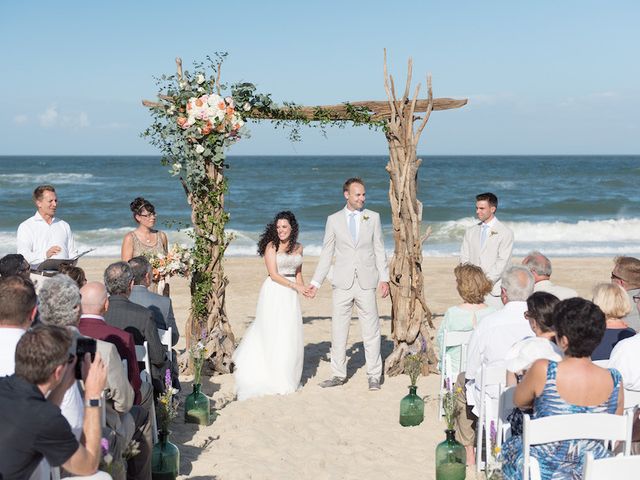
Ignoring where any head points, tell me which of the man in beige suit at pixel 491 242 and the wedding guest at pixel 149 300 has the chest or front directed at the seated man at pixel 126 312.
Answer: the man in beige suit

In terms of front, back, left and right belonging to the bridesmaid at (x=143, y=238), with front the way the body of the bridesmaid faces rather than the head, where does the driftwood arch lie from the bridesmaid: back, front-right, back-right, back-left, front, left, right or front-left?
front-left

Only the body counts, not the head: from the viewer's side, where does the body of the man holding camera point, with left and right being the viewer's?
facing away from the viewer and to the right of the viewer

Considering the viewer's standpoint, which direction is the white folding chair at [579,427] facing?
facing away from the viewer

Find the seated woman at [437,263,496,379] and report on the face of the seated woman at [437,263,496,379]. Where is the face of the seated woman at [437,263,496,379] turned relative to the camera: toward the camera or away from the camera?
away from the camera

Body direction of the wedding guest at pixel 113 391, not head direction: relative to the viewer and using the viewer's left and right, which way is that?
facing away from the viewer and to the right of the viewer

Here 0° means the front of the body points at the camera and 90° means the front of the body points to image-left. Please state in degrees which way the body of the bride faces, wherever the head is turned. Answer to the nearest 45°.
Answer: approximately 315°

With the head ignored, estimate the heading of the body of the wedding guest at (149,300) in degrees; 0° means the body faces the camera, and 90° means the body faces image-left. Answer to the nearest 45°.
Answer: approximately 225°

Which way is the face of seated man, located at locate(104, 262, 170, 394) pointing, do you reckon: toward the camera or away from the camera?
away from the camera

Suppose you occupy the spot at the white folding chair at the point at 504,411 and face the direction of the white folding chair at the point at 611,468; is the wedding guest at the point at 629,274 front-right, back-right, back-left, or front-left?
back-left

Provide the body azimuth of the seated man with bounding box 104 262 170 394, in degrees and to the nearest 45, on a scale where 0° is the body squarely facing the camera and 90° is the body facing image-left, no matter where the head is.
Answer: approximately 180°

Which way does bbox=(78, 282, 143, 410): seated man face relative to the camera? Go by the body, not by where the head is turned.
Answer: away from the camera

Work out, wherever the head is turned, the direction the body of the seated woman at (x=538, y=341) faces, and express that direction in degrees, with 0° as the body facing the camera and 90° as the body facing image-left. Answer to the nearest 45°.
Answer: approximately 135°

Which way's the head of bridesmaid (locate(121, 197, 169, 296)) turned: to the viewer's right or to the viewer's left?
to the viewer's right

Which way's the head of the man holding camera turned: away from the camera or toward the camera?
away from the camera
